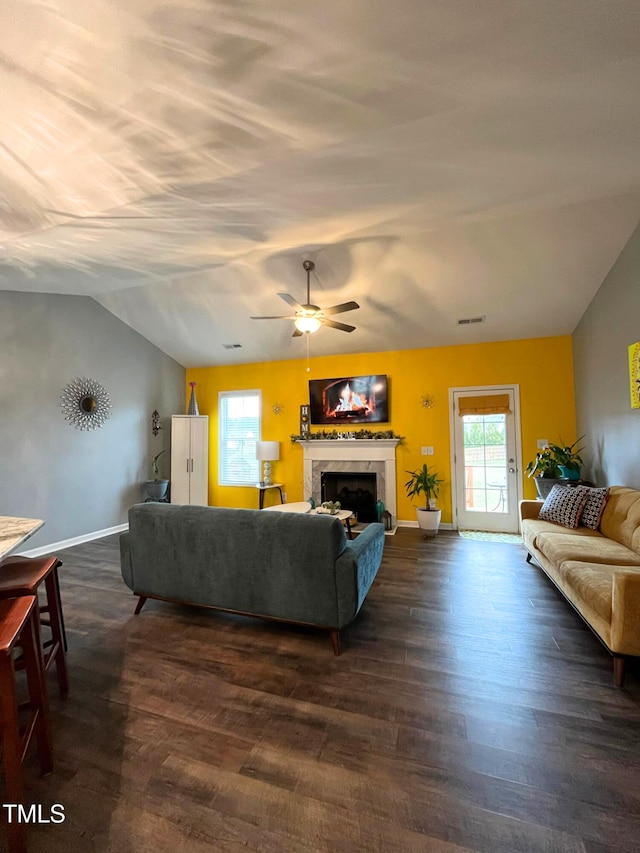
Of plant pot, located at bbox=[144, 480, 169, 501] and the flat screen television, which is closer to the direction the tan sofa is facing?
the plant pot

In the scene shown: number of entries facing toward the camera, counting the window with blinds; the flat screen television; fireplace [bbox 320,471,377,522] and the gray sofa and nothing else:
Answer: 3

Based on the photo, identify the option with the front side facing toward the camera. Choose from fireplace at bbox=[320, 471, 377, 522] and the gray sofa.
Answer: the fireplace

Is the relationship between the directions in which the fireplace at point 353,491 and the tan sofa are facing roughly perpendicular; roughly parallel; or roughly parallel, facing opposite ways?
roughly perpendicular

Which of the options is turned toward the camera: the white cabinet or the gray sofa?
the white cabinet

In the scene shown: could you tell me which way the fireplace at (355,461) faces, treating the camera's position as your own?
facing the viewer

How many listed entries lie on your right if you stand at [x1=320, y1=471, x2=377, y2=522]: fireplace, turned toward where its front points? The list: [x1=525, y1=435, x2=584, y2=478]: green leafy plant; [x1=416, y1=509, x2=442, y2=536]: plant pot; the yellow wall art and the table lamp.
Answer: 1

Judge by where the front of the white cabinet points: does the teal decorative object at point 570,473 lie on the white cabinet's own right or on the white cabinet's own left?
on the white cabinet's own left

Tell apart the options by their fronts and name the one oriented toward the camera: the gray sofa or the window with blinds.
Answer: the window with blinds

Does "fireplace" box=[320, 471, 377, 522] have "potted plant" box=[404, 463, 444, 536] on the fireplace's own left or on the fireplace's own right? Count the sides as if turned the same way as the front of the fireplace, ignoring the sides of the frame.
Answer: on the fireplace's own left

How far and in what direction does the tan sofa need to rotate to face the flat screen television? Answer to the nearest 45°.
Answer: approximately 90° to its right

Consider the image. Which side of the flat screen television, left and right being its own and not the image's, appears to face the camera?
front

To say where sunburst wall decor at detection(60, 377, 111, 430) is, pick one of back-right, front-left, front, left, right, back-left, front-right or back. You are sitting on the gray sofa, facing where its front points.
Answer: left

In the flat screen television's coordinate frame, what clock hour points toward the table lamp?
The table lamp is roughly at 3 o'clock from the flat screen television.

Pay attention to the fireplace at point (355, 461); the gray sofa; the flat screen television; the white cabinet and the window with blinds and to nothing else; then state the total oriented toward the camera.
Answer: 4

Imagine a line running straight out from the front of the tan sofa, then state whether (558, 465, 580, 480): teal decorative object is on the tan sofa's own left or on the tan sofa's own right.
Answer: on the tan sofa's own right
